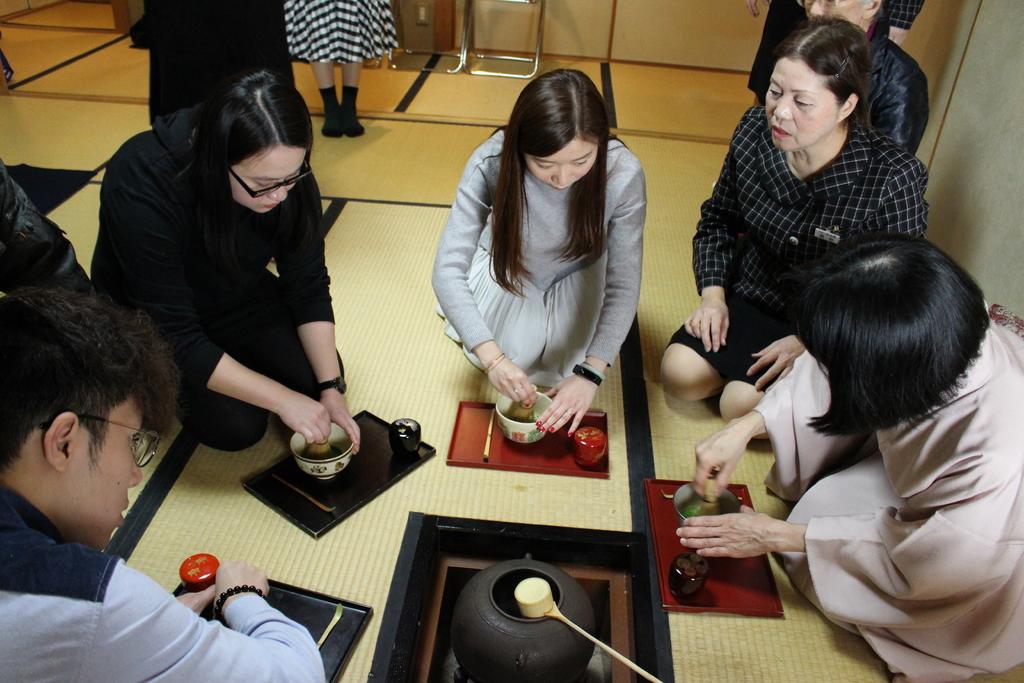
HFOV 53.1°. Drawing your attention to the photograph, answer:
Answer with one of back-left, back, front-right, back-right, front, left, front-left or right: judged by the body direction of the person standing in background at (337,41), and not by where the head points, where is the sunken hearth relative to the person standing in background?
front

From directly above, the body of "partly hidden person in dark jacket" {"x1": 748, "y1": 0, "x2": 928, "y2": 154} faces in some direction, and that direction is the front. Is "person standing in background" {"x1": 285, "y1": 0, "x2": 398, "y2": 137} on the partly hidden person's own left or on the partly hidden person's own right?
on the partly hidden person's own right

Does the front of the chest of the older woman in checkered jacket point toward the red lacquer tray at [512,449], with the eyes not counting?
yes

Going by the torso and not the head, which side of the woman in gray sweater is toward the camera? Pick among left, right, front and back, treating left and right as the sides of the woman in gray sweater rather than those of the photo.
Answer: front

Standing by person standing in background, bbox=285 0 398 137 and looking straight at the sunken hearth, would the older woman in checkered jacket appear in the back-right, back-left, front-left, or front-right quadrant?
front-left

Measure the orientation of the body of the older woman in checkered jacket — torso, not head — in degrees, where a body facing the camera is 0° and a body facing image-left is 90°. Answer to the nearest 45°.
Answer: approximately 45°

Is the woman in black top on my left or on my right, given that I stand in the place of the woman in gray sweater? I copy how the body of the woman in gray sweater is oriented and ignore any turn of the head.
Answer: on my right

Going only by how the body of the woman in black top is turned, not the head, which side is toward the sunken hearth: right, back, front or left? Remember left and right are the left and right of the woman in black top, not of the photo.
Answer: front

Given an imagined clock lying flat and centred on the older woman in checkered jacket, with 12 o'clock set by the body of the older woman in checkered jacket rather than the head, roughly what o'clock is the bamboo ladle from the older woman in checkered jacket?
The bamboo ladle is roughly at 11 o'clock from the older woman in checkered jacket.

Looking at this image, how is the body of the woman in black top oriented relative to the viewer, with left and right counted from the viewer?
facing the viewer and to the right of the viewer

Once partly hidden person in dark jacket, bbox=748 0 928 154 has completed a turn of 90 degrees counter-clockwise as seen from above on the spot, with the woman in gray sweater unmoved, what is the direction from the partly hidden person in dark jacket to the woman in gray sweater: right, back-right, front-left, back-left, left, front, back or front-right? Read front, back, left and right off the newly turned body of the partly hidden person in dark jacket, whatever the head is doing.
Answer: right

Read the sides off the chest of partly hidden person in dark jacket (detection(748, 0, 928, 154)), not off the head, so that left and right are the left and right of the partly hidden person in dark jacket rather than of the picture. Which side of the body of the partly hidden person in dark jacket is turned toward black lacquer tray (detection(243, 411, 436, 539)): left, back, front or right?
front

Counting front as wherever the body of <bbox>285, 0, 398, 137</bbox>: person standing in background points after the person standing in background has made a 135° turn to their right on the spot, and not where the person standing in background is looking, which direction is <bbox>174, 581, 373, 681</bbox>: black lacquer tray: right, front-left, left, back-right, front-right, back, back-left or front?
back-left

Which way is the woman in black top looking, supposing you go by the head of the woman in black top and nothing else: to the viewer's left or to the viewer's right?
to the viewer's right

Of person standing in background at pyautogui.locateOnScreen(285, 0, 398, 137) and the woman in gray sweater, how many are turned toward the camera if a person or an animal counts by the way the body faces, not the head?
2

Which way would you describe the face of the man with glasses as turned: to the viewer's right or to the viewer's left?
to the viewer's right
